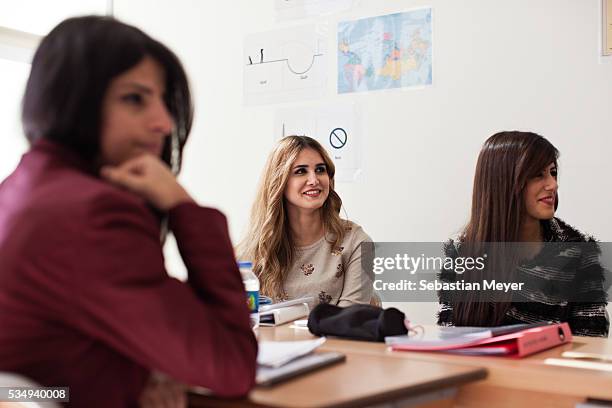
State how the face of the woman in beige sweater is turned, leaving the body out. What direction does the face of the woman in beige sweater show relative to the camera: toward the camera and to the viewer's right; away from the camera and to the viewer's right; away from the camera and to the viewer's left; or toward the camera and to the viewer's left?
toward the camera and to the viewer's right

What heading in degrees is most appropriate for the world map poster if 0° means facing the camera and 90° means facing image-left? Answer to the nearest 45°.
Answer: approximately 45°

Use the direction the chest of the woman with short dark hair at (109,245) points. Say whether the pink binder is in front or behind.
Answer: in front

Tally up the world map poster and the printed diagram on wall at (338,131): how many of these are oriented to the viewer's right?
0

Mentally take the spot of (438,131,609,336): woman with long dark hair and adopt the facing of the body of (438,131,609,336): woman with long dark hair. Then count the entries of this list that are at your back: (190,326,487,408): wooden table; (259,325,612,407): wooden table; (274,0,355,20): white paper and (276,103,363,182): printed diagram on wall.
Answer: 2

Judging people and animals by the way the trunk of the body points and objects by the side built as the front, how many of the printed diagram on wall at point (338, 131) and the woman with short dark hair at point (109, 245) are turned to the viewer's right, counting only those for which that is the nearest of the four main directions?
1

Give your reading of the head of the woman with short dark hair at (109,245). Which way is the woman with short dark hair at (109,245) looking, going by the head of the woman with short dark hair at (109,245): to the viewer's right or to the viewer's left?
to the viewer's right

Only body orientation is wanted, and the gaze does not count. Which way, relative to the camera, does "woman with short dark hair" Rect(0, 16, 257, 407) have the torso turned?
to the viewer's right

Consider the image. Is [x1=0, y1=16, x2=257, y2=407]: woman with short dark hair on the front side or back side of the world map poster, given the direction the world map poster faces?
on the front side

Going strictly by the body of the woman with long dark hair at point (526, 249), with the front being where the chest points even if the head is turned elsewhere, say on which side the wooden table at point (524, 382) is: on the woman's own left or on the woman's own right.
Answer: on the woman's own right

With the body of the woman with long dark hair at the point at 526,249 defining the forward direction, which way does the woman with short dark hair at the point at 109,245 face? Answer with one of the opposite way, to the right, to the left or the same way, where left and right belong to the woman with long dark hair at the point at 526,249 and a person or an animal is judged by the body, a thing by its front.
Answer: to the left
